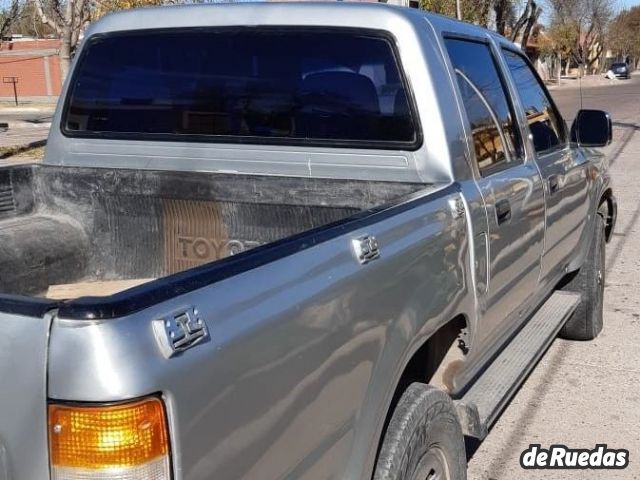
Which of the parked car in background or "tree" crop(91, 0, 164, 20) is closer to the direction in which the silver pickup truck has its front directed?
the parked car in background

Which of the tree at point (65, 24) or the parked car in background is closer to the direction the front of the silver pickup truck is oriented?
the parked car in background

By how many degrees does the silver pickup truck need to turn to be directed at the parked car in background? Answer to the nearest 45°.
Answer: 0° — it already faces it

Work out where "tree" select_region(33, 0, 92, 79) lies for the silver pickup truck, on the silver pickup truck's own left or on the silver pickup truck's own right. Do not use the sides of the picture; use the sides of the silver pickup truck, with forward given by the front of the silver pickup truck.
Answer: on the silver pickup truck's own left

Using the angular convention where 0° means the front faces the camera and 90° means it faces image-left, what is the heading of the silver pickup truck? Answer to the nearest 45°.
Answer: approximately 225°

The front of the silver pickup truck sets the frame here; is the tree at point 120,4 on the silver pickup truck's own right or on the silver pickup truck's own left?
on the silver pickup truck's own left
